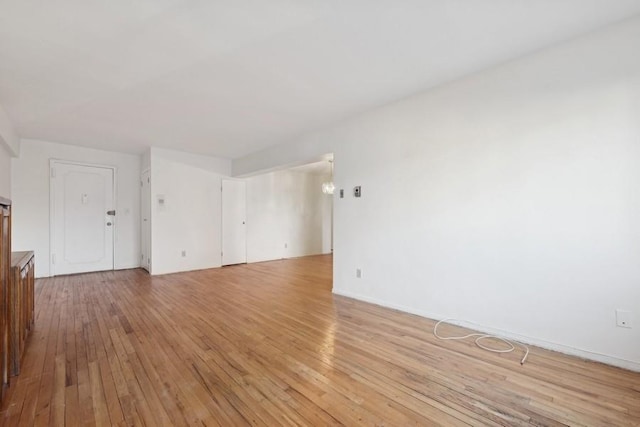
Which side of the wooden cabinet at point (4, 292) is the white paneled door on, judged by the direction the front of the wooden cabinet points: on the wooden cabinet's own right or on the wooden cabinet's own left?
on the wooden cabinet's own left

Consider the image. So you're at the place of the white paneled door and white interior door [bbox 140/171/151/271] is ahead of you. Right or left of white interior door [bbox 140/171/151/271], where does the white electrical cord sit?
right

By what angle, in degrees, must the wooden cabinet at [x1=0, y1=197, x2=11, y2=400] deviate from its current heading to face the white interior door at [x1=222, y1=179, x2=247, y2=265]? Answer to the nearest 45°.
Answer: approximately 45° to its left

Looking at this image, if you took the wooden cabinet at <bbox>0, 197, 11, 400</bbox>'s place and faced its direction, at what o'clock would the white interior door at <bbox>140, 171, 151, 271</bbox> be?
The white interior door is roughly at 10 o'clock from the wooden cabinet.

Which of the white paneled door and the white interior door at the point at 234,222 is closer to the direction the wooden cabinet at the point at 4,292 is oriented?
the white interior door

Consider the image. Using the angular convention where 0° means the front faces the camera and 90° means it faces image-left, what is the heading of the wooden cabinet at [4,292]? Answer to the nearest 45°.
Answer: approximately 270°
